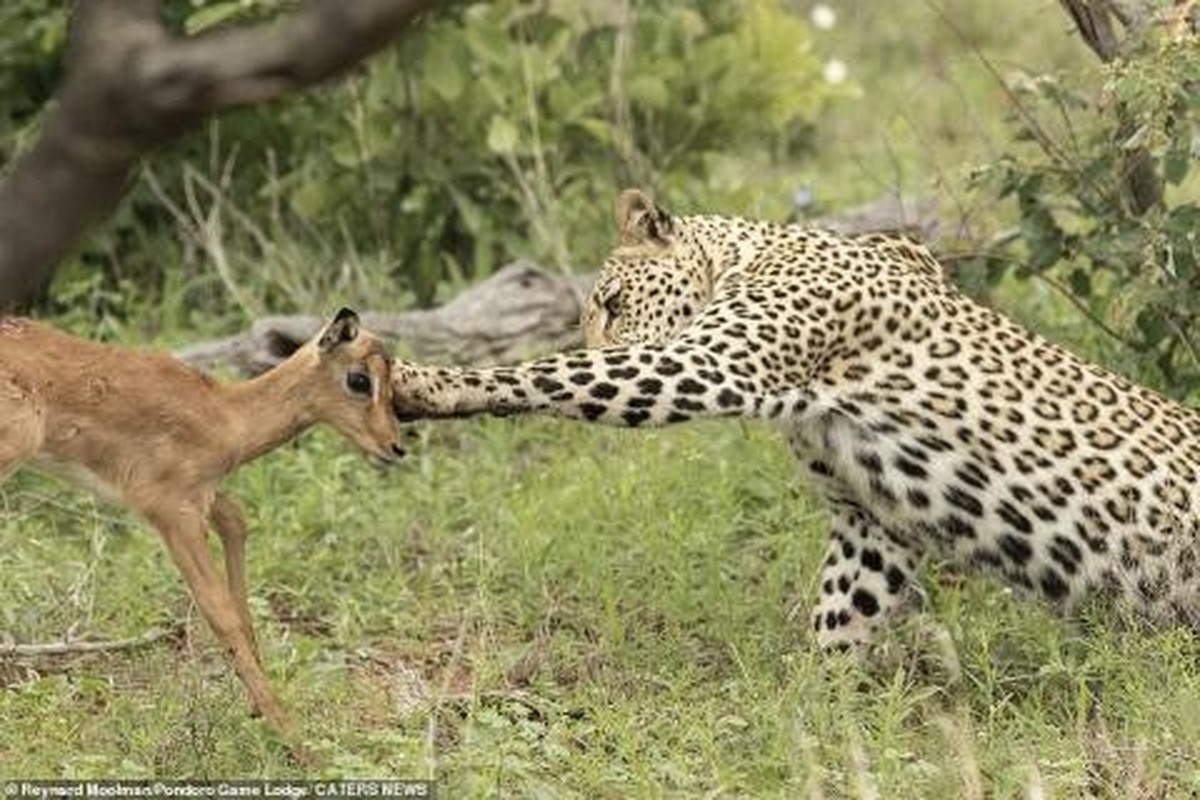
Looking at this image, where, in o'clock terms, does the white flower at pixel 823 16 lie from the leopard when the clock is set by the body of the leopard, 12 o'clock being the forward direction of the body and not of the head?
The white flower is roughly at 3 o'clock from the leopard.

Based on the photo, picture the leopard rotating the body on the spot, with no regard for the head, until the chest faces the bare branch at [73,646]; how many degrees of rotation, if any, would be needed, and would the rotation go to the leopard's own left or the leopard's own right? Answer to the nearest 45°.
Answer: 0° — it already faces it

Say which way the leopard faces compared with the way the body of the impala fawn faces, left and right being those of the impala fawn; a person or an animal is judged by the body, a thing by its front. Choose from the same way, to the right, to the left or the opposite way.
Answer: the opposite way

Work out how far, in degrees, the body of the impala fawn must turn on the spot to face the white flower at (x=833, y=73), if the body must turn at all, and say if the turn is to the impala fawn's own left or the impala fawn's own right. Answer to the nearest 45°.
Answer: approximately 45° to the impala fawn's own left

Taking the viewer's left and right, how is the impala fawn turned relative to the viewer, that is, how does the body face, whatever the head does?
facing to the right of the viewer

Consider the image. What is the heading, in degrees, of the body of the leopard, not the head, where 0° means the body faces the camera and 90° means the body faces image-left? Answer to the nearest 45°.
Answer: approximately 90°

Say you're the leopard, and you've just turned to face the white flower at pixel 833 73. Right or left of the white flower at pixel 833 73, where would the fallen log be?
left

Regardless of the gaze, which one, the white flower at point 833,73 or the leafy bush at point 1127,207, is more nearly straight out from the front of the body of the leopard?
the white flower

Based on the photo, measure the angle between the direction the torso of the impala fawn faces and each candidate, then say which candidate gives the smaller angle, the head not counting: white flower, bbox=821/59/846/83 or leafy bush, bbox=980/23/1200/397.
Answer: the leafy bush
